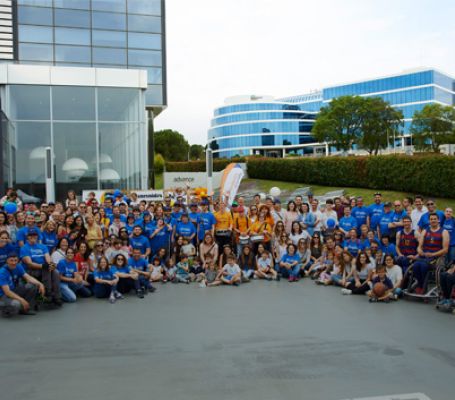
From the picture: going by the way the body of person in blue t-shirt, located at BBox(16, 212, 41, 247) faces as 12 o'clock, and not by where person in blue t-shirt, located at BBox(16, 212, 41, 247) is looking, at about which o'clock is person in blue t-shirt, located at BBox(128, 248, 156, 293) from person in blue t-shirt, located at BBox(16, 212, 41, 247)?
person in blue t-shirt, located at BBox(128, 248, 156, 293) is roughly at 9 o'clock from person in blue t-shirt, located at BBox(16, 212, 41, 247).

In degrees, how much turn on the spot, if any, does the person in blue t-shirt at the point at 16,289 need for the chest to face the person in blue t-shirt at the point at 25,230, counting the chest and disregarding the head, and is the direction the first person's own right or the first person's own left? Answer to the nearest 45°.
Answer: approximately 135° to the first person's own left

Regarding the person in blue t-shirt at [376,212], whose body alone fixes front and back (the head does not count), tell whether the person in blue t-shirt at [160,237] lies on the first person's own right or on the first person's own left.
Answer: on the first person's own right

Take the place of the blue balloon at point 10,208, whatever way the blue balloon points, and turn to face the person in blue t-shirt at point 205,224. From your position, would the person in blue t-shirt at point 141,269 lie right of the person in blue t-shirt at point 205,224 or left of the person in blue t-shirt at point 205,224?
right

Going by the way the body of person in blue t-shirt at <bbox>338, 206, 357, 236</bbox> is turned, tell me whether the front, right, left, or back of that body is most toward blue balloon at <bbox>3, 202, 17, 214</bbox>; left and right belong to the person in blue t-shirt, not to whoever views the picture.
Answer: right

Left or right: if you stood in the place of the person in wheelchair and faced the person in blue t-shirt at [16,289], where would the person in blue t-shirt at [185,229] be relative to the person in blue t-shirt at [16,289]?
right

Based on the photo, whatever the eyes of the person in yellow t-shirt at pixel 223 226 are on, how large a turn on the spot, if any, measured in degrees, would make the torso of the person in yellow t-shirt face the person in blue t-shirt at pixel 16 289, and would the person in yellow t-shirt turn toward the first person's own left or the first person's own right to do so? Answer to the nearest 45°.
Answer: approximately 45° to the first person's own right

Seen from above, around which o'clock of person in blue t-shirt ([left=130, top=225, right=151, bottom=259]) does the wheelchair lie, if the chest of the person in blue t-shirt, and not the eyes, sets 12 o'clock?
The wheelchair is roughly at 10 o'clock from the person in blue t-shirt.

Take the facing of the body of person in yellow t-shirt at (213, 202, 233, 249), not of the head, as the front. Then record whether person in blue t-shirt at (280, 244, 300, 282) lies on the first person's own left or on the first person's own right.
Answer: on the first person's own left

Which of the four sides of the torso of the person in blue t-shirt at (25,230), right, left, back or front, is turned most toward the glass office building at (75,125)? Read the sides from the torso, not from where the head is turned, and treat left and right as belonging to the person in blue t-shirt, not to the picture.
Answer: back
